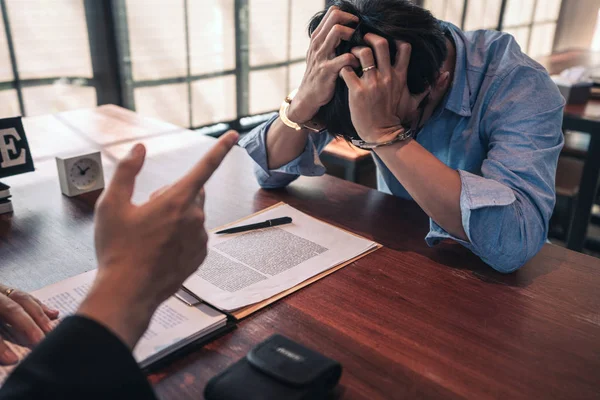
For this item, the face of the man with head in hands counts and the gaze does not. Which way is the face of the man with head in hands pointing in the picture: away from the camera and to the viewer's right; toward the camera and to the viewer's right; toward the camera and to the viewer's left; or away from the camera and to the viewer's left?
toward the camera and to the viewer's left

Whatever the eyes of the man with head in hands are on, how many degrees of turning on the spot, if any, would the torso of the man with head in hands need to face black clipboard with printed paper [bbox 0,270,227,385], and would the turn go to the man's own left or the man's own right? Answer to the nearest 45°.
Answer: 0° — they already face it

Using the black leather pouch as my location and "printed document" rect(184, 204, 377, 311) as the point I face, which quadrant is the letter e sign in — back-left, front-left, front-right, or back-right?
front-left

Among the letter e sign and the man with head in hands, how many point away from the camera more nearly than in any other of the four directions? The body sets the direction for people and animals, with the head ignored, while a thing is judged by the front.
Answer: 0

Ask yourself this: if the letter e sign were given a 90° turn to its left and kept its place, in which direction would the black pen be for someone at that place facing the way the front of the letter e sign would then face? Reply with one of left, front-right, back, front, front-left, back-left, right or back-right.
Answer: front-right

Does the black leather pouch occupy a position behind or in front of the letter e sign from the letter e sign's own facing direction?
in front

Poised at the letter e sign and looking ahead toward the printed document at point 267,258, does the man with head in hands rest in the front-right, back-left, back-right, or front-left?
front-left

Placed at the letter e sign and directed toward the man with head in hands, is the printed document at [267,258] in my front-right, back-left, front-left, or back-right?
front-right

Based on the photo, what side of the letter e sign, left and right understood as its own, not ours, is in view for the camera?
front

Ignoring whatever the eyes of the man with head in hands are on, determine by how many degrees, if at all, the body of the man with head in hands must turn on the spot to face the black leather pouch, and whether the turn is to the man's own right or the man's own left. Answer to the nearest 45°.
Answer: approximately 45° to the man's own left

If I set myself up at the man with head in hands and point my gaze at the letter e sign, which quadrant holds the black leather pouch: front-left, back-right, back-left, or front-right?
front-left

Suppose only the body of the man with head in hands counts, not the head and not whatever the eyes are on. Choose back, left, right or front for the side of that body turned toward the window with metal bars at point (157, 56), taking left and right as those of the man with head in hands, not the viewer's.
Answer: right
